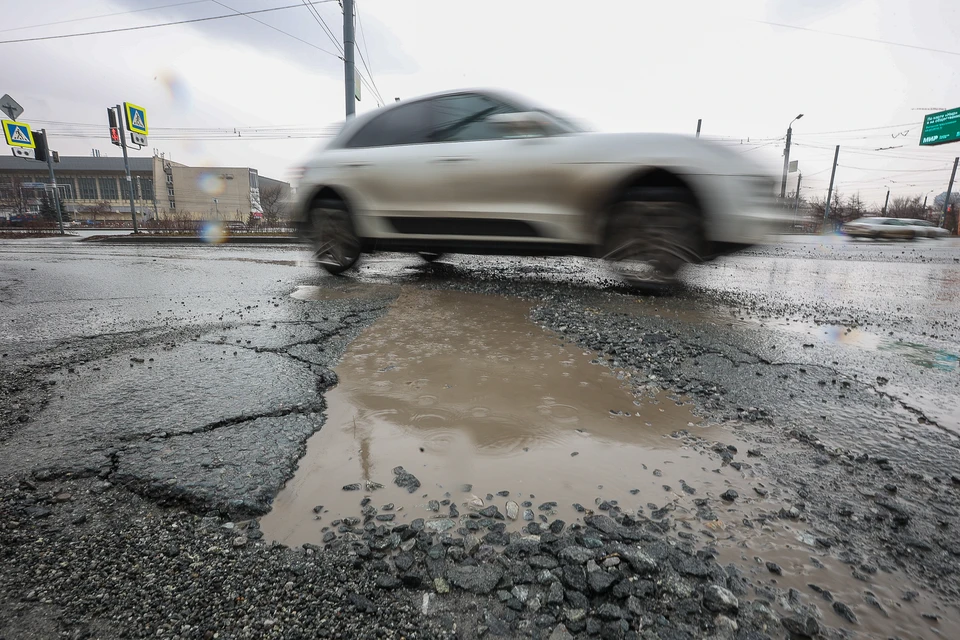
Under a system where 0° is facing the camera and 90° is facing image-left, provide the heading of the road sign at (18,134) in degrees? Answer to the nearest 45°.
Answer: approximately 0°

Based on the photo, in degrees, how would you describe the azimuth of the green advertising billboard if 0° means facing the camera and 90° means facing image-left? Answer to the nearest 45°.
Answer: approximately 0°

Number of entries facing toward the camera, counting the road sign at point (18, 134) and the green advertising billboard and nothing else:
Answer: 2

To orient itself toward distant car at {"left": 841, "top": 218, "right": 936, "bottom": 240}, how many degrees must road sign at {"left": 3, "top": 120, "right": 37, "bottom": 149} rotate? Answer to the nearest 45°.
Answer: approximately 45° to its left

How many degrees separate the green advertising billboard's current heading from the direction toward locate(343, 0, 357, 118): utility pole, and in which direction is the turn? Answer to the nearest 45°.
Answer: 0° — it already faces it

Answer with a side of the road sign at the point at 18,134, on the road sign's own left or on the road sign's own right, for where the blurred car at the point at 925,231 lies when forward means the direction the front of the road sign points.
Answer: on the road sign's own left
